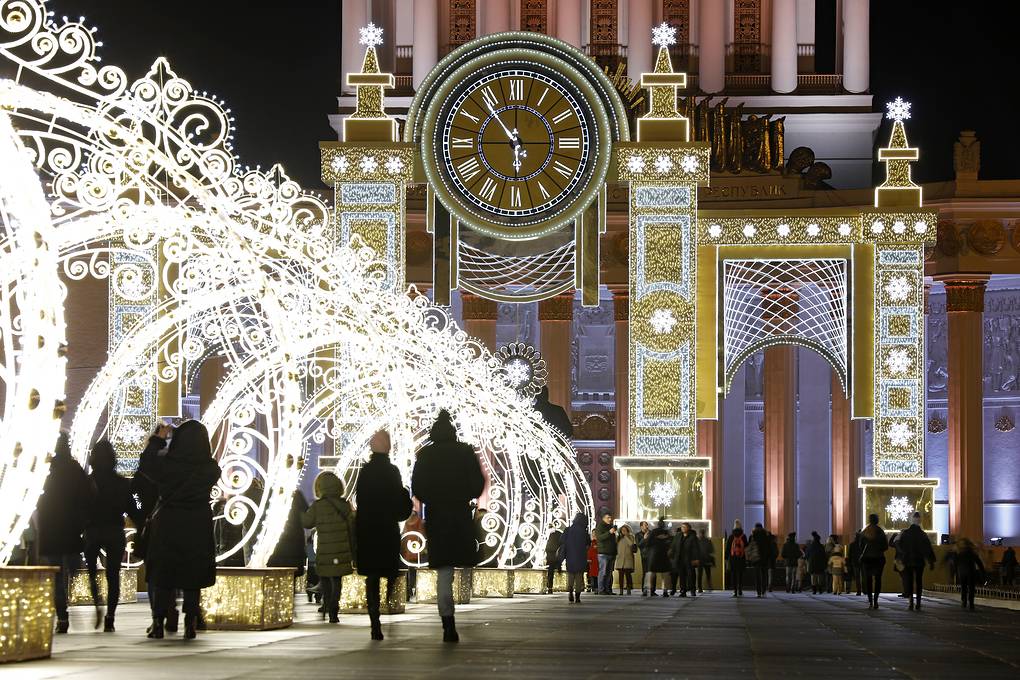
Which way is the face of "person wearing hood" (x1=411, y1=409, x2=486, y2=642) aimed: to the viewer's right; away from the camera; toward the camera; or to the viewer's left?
away from the camera

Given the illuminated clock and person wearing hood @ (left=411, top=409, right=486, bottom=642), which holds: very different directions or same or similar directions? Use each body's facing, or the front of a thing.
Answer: very different directions

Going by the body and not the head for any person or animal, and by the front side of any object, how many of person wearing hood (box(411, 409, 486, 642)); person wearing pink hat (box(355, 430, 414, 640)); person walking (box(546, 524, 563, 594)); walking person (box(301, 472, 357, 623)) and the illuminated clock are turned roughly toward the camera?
1

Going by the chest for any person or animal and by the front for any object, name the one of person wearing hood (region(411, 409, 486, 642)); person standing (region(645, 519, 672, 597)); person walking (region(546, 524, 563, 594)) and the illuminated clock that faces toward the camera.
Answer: the illuminated clock

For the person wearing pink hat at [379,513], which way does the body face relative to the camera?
away from the camera

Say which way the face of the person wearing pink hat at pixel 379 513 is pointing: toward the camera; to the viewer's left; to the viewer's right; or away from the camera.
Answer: away from the camera

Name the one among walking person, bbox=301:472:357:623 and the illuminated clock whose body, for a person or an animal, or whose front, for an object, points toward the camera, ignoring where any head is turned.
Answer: the illuminated clock

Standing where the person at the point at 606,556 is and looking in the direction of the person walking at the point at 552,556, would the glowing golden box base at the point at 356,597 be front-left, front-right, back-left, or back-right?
front-left

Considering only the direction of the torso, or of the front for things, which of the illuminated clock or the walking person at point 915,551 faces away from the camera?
the walking person

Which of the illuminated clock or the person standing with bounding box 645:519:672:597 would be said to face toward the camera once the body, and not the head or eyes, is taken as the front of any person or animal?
the illuminated clock

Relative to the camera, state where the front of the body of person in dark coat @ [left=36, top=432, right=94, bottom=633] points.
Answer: away from the camera

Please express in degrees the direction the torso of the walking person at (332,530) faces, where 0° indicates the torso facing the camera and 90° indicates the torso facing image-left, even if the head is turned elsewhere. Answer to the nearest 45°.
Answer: approximately 180°

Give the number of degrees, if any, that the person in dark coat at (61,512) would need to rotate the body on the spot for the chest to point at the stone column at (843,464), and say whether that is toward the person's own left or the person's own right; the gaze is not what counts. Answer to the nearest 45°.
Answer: approximately 45° to the person's own right

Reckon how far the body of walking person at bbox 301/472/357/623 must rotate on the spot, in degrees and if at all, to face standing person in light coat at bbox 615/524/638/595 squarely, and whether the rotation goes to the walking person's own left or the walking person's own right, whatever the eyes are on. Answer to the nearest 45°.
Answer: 0° — they already face them

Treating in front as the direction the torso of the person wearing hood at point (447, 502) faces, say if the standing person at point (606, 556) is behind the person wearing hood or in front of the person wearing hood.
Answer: in front

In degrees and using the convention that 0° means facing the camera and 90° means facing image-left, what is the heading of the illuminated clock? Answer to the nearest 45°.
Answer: approximately 0°
